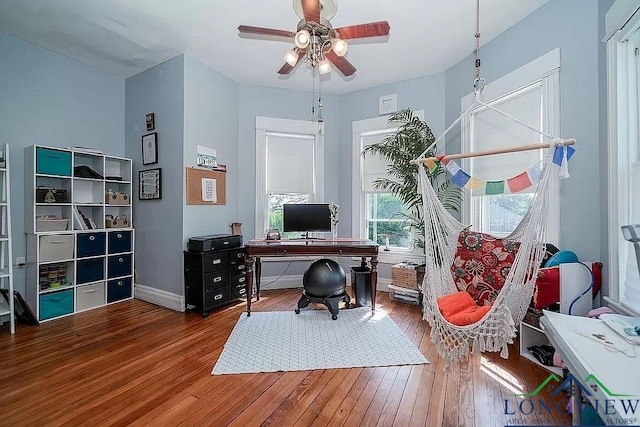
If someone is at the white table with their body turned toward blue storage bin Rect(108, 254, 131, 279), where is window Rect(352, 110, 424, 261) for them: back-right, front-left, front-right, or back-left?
front-right

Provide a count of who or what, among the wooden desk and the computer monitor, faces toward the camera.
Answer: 2

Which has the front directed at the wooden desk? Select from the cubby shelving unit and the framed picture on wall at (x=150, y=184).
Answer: the cubby shelving unit

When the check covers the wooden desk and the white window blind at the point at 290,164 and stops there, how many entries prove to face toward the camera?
2

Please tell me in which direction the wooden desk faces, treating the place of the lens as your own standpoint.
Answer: facing the viewer

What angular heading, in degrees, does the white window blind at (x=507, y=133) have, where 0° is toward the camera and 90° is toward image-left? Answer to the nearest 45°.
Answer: approximately 45°

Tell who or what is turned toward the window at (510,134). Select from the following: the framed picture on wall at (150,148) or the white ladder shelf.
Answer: the white ladder shelf

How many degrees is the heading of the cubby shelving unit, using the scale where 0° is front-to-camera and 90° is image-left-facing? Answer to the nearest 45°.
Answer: approximately 315°

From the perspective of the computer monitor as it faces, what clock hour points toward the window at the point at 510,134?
The window is roughly at 10 o'clock from the computer monitor.

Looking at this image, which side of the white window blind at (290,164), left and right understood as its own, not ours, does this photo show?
front

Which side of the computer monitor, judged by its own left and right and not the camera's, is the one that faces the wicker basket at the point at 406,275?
left

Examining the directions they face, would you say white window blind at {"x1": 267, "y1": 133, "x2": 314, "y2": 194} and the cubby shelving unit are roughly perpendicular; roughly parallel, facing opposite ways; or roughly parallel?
roughly perpendicular

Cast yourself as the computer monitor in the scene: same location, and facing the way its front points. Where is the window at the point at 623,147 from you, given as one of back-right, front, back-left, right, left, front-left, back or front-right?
front-left

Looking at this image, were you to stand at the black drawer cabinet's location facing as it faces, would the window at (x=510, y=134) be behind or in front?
in front
